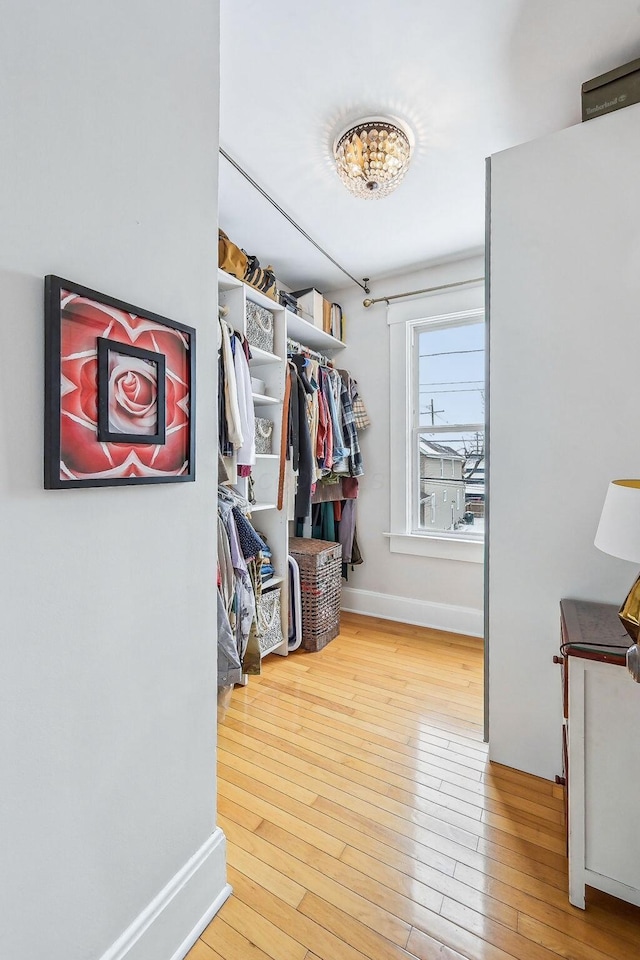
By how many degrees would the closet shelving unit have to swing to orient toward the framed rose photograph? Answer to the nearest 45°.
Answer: approximately 45° to its right

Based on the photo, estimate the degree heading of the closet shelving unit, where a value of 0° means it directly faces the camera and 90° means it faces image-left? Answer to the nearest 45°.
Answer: approximately 315°

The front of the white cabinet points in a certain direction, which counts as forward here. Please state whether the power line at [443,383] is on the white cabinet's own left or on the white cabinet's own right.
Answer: on the white cabinet's own right

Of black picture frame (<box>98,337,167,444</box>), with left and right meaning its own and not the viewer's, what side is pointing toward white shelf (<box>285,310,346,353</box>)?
left

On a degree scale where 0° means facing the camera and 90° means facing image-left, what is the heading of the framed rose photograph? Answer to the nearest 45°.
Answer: approximately 315°

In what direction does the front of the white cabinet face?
to the viewer's left
